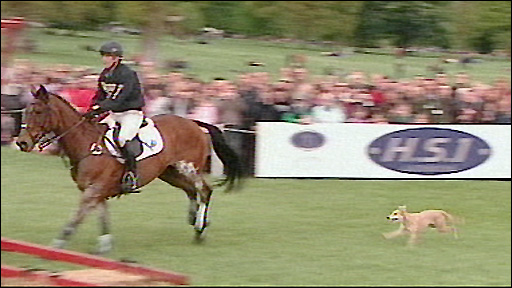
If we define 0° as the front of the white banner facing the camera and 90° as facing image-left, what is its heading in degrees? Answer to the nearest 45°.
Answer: approximately 0°

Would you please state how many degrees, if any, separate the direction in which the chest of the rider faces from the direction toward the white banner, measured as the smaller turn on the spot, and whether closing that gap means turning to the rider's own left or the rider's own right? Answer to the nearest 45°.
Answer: approximately 180°

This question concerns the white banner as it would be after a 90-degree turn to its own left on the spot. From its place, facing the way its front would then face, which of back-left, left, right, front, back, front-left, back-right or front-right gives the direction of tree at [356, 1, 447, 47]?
left

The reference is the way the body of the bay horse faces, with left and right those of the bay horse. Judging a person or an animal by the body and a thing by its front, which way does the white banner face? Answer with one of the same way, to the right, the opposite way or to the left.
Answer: to the left

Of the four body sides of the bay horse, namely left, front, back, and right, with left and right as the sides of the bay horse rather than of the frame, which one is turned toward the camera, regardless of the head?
left

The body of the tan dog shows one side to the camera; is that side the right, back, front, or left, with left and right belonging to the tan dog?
left

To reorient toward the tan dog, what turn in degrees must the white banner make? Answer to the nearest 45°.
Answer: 0° — it already faces it

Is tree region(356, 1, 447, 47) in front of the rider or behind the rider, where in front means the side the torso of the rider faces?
behind

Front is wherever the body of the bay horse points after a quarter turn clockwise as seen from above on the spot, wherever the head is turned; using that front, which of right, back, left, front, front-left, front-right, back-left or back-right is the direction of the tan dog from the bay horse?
right

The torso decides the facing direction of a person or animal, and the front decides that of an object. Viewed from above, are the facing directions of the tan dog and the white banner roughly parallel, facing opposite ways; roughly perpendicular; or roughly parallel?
roughly perpendicular

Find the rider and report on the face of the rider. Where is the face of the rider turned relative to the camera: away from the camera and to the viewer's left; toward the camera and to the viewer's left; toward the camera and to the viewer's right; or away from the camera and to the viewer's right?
toward the camera and to the viewer's left

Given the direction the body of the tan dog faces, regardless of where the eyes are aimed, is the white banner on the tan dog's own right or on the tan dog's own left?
on the tan dog's own right

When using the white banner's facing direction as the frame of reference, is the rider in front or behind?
in front
